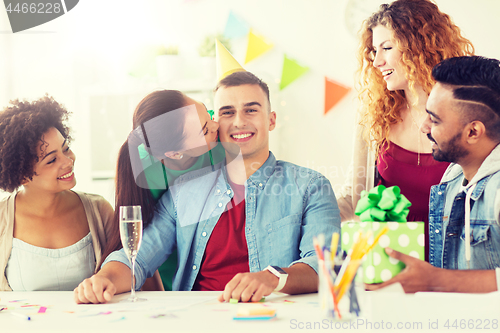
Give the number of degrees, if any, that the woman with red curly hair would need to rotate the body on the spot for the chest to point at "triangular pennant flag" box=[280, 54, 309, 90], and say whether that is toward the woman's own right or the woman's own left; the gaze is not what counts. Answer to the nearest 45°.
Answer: approximately 90° to the woman's own right

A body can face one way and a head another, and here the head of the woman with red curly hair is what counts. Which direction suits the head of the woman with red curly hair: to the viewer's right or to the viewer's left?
to the viewer's left

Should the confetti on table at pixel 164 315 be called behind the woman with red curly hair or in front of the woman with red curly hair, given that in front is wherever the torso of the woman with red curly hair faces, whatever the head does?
in front

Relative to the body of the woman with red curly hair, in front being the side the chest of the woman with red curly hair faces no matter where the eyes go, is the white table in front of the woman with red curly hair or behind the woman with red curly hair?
in front

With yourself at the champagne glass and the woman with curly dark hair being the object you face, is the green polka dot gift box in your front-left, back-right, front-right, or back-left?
back-right

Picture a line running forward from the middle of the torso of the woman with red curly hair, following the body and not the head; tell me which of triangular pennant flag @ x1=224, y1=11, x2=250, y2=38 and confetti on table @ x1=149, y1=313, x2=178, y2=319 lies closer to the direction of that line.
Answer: the confetti on table

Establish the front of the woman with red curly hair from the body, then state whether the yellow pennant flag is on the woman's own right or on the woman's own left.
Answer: on the woman's own right

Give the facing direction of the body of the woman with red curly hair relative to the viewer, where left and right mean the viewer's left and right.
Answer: facing the viewer and to the left of the viewer

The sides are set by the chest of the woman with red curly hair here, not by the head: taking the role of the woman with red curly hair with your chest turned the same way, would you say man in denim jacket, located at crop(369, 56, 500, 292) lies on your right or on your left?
on your left

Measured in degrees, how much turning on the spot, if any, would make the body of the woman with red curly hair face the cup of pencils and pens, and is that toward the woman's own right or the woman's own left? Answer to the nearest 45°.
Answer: approximately 45° to the woman's own left
